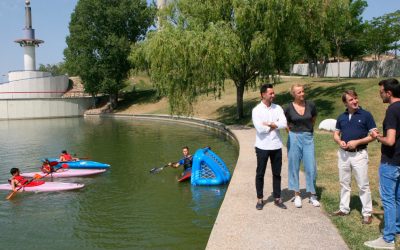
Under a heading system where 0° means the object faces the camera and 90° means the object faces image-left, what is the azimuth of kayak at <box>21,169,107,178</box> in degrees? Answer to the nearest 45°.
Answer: approximately 270°

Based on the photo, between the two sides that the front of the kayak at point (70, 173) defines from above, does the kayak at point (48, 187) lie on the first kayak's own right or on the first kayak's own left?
on the first kayak's own right

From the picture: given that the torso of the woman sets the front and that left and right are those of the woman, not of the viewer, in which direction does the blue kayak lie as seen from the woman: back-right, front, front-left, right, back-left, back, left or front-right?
back-right

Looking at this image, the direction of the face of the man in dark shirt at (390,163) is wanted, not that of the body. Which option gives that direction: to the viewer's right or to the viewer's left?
to the viewer's left

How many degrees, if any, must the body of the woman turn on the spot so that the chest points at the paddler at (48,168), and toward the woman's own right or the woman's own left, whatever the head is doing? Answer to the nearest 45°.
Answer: approximately 135° to the woman's own right

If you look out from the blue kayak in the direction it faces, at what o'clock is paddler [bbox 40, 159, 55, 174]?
The paddler is roughly at 5 o'clock from the blue kayak.

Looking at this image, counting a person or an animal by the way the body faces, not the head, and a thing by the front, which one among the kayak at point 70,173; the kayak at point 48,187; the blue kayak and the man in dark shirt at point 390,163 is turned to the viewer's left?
the man in dark shirt

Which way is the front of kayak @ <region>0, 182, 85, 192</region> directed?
to the viewer's right

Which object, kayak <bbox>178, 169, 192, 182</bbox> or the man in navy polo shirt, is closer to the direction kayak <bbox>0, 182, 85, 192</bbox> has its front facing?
the kayak

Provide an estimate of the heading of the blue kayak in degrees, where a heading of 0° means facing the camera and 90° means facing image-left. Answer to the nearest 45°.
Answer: approximately 270°

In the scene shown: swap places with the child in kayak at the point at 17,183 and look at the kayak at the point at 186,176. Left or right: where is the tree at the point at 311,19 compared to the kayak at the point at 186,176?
left
